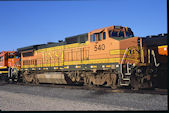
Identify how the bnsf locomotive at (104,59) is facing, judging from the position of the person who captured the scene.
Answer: facing the viewer and to the right of the viewer
